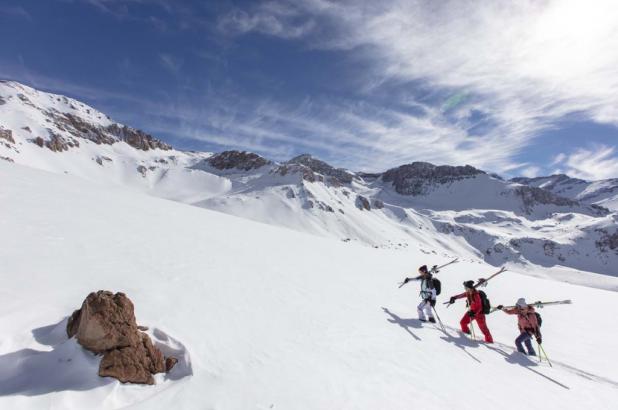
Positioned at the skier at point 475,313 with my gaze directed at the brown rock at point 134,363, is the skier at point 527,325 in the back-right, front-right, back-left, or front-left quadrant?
back-left

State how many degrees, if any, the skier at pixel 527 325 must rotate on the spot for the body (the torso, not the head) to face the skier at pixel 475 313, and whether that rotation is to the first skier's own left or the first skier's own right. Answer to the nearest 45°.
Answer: approximately 45° to the first skier's own right

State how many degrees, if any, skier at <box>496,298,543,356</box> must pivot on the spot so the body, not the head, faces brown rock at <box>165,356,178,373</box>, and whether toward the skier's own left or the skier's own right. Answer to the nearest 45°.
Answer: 0° — they already face it
